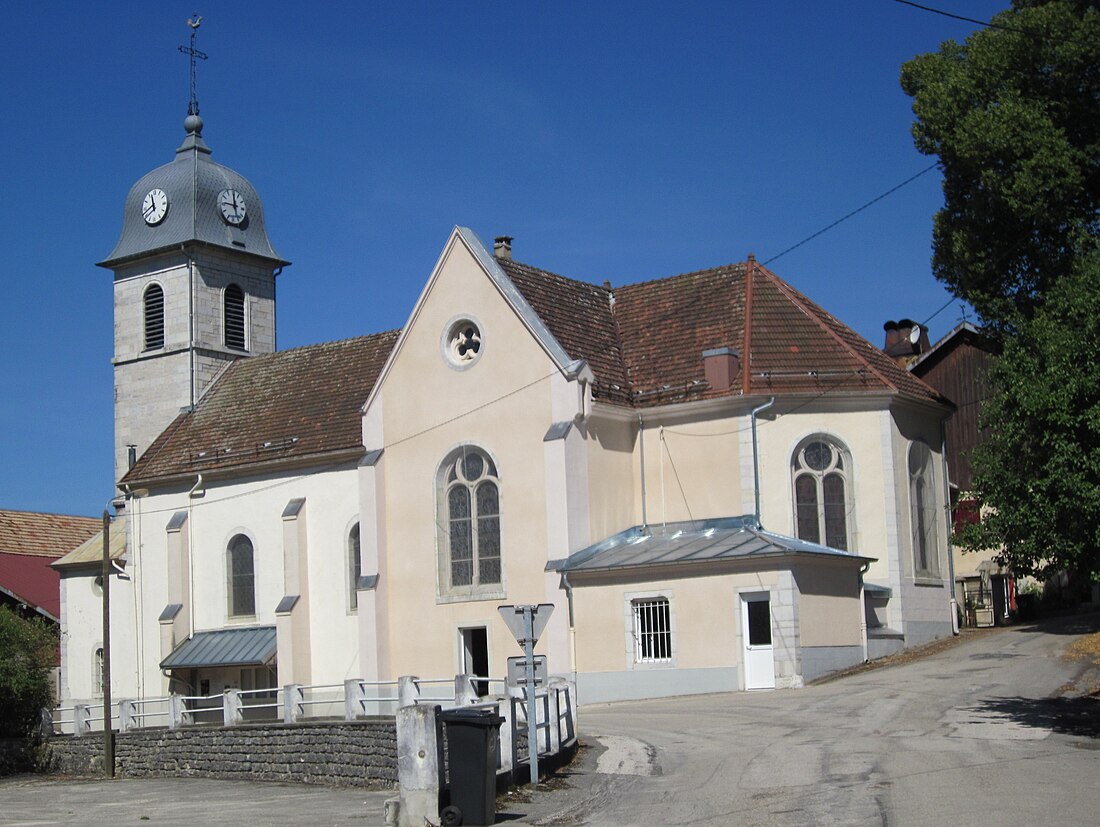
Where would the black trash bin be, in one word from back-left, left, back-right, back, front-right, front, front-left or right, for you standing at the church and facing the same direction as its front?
back-left

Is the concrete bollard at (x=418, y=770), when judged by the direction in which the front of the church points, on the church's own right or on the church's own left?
on the church's own left

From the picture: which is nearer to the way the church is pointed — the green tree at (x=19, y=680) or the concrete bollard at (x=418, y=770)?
the green tree

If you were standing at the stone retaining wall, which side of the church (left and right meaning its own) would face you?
left

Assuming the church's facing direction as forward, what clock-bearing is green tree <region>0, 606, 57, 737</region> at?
The green tree is roughly at 11 o'clock from the church.

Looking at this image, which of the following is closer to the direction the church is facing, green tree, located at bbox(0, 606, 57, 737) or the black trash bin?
the green tree

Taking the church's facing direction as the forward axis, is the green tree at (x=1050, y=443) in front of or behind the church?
behind

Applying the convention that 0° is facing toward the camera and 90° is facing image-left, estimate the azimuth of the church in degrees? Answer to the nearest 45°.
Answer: approximately 135°

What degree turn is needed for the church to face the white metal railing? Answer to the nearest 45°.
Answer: approximately 90° to its left
